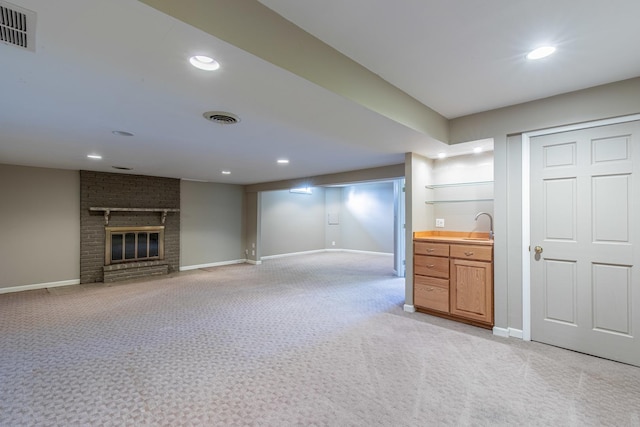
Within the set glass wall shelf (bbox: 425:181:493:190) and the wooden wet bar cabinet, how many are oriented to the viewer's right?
0

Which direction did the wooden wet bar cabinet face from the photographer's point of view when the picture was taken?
facing the viewer and to the left of the viewer

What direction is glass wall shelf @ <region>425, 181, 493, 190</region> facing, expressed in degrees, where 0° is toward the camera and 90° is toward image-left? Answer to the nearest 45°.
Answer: approximately 45°

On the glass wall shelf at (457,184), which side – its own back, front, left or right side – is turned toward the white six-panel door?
left
